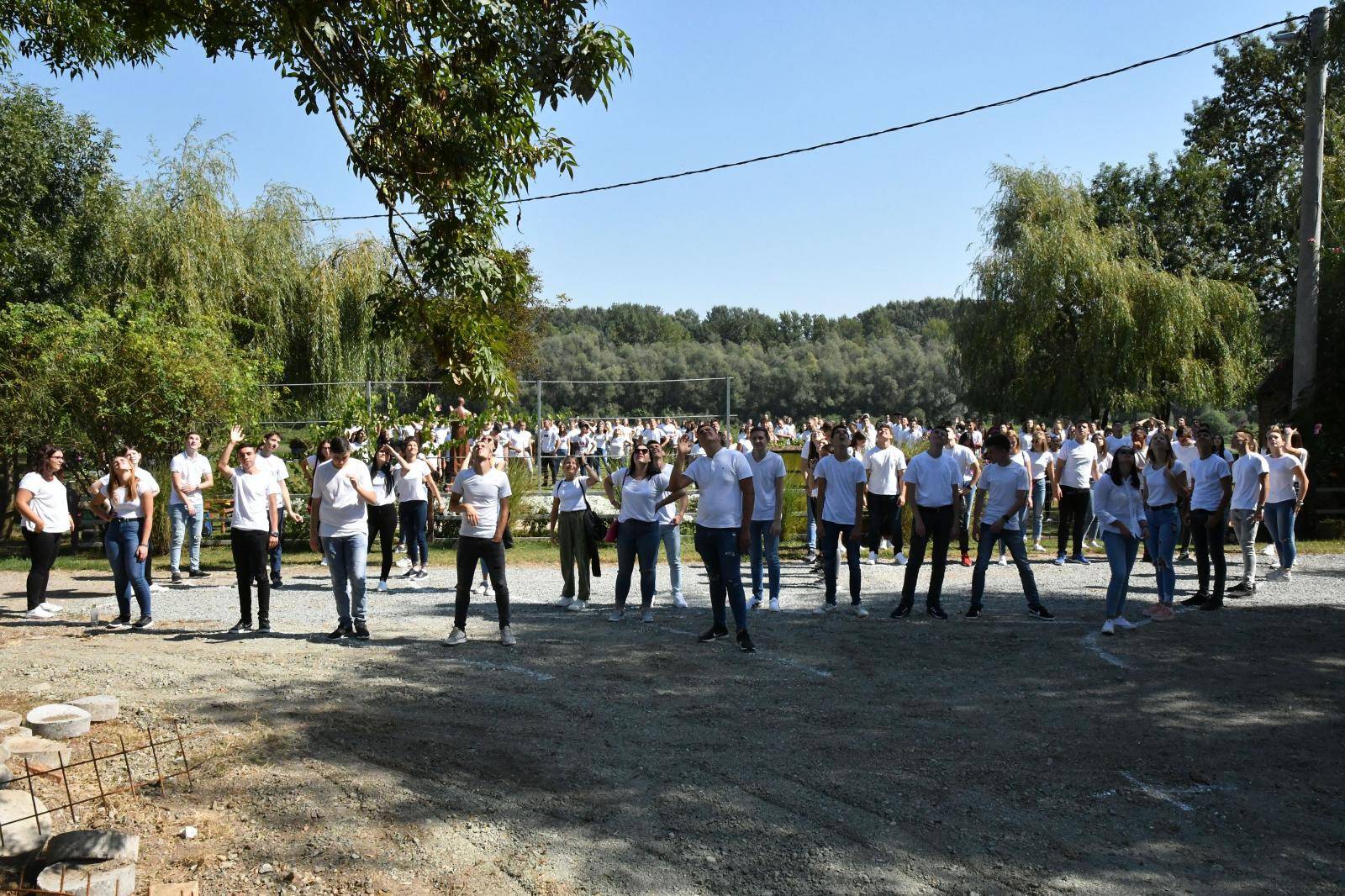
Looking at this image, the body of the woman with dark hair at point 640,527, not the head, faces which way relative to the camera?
toward the camera

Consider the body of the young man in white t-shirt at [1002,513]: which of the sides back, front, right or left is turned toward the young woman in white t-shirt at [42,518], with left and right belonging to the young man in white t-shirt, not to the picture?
right

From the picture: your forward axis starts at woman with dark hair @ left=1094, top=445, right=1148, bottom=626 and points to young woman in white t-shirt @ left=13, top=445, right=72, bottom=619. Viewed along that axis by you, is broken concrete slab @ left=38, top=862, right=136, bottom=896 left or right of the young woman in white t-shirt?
left

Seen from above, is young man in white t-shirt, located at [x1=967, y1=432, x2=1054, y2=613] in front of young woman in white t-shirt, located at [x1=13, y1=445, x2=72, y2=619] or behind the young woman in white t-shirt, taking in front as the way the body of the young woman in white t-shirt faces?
in front

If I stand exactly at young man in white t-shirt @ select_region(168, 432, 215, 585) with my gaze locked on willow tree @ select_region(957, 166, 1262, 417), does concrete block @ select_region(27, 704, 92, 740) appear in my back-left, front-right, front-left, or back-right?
back-right

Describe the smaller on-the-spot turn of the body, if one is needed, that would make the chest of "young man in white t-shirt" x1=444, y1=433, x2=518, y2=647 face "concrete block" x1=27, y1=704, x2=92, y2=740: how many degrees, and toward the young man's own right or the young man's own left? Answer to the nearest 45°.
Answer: approximately 45° to the young man's own right

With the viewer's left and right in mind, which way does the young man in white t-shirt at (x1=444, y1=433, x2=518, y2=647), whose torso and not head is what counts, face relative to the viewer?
facing the viewer

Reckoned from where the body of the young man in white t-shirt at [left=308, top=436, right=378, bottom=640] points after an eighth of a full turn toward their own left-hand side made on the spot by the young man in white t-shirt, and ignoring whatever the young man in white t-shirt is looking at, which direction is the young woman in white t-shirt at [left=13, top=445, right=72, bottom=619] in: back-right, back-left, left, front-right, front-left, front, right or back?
back

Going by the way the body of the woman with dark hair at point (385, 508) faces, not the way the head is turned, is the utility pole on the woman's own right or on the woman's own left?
on the woman's own left

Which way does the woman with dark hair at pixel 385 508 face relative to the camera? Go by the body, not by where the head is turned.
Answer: toward the camera

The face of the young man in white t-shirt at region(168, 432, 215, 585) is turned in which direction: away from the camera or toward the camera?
toward the camera

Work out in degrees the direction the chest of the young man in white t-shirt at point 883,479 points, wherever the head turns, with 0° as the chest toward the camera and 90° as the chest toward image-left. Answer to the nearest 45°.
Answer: approximately 0°

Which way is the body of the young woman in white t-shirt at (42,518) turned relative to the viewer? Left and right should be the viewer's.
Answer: facing the viewer and to the right of the viewer

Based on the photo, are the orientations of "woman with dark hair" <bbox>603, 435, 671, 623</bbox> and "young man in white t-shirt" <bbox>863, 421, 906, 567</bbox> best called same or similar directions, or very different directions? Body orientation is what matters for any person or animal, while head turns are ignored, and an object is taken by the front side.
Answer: same or similar directions
